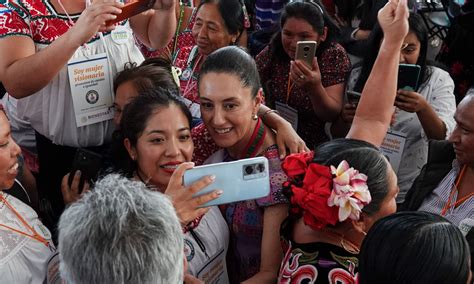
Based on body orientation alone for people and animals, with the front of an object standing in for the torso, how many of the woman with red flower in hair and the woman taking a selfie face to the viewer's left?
0

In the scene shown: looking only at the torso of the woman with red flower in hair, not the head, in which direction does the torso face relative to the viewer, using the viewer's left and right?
facing away from the viewer and to the right of the viewer

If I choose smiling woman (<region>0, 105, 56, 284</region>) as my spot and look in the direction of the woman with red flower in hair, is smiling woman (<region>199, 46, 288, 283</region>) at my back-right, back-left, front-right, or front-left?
front-left

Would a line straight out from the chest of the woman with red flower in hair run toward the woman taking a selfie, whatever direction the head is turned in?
no

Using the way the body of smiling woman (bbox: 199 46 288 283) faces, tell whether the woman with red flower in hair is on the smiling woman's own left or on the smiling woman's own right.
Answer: on the smiling woman's own left

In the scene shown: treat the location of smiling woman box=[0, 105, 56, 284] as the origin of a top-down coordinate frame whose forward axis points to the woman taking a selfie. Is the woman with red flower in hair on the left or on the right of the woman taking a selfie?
right

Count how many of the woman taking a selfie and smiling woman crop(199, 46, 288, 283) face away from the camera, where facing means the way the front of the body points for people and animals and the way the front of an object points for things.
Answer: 0

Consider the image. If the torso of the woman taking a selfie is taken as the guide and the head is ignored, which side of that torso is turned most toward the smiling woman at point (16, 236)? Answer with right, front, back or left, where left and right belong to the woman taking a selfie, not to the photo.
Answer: right

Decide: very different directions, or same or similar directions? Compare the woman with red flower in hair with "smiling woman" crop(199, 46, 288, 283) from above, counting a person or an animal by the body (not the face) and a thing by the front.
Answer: very different directions

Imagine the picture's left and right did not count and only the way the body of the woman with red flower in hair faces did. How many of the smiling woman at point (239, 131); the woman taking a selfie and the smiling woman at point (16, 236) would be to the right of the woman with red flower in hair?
0

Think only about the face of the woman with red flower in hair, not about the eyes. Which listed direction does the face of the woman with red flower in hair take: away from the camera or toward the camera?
away from the camera

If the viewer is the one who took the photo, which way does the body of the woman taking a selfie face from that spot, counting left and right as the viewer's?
facing the viewer and to the right of the viewer

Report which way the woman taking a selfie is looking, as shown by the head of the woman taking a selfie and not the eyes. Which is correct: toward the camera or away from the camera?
toward the camera

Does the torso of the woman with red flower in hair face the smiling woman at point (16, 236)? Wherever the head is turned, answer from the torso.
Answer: no
